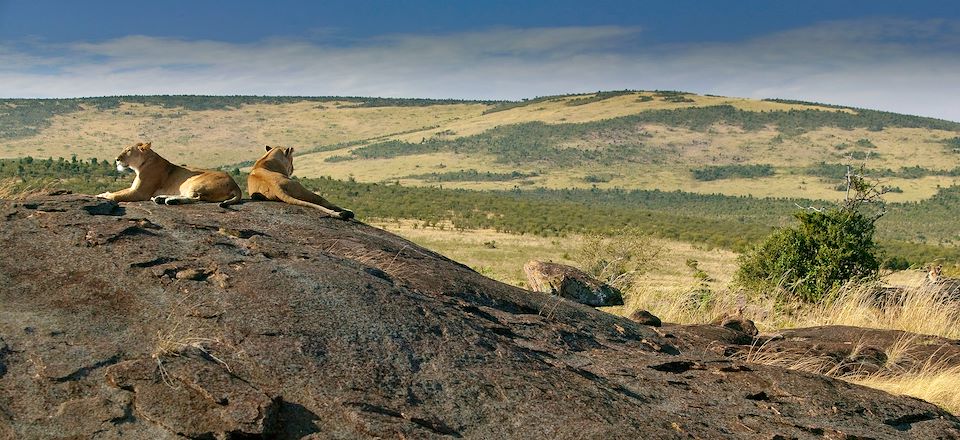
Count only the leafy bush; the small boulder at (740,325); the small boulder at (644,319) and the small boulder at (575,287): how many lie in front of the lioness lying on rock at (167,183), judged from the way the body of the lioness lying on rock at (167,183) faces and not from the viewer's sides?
0

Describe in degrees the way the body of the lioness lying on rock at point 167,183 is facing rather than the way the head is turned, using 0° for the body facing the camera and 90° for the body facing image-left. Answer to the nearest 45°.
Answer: approximately 90°

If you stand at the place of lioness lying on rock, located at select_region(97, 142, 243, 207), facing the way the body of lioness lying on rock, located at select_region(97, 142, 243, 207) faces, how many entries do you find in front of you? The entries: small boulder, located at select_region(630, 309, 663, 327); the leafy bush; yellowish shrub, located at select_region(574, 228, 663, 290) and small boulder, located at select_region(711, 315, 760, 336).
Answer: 0

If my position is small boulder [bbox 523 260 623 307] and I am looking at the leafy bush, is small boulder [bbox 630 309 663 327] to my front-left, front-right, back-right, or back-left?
back-right

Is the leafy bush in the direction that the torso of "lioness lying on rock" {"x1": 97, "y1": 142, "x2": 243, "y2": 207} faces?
no

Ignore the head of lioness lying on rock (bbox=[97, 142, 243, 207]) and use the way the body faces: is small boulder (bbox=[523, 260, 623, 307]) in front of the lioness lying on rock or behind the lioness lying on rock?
behind

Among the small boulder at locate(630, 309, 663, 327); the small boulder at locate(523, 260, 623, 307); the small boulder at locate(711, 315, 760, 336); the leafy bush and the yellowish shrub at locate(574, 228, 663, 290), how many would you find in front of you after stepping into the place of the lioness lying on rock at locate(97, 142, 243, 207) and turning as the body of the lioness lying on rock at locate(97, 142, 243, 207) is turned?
0

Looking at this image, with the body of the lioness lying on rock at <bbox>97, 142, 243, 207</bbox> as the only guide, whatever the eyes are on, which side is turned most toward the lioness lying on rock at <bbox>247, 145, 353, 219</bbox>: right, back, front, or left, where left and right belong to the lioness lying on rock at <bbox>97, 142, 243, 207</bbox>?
back

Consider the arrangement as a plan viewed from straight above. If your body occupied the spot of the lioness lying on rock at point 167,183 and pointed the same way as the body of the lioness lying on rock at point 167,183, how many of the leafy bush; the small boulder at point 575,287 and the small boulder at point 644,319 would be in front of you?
0

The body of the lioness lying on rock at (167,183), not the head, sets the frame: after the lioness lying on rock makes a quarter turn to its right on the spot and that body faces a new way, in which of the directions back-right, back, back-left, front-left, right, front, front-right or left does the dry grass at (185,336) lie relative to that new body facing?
back

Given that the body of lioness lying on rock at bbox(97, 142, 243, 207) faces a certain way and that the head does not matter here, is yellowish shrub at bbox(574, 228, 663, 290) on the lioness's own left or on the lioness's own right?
on the lioness's own right
